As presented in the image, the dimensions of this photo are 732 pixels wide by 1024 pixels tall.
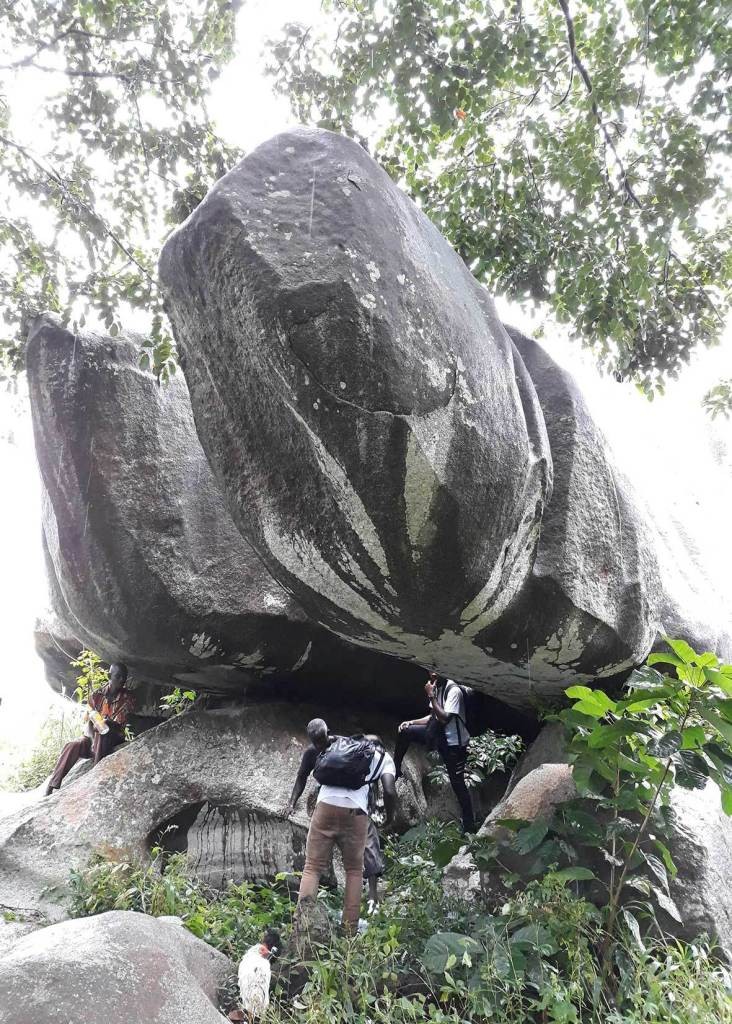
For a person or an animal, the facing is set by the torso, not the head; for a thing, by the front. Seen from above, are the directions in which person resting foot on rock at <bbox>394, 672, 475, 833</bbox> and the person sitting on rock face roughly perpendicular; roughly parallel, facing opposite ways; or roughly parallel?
roughly parallel

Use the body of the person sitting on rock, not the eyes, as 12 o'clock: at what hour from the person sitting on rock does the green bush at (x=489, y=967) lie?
The green bush is roughly at 10 o'clock from the person sitting on rock.

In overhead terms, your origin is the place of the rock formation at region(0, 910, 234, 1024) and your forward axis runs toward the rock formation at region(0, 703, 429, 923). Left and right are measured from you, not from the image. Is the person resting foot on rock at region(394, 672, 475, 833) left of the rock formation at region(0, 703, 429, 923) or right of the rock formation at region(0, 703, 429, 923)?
right

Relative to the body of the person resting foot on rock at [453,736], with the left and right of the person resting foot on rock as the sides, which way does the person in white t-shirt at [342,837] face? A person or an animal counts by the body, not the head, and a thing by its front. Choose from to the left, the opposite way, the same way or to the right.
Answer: to the right

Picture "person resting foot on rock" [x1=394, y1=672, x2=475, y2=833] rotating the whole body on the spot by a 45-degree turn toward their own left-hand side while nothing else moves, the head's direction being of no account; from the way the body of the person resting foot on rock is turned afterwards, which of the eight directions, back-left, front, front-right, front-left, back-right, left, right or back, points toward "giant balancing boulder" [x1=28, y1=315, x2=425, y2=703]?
front-right

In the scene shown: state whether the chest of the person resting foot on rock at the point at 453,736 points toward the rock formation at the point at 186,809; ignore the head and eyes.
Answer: yes

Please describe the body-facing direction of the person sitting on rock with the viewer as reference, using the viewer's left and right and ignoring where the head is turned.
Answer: facing the viewer and to the left of the viewer

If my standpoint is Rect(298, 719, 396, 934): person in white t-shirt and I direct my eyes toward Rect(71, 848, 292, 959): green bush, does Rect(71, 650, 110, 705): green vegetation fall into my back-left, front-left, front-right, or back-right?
front-right

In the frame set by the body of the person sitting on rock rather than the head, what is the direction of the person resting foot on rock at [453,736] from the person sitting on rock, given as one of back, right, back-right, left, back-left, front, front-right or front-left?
left

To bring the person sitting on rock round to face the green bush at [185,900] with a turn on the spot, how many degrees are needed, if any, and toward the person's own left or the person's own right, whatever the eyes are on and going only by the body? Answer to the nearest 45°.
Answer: approximately 45° to the person's own left

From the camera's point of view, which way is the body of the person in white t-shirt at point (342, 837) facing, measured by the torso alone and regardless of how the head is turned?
away from the camera

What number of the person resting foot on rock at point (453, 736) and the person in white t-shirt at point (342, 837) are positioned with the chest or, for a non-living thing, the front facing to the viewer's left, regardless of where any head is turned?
1

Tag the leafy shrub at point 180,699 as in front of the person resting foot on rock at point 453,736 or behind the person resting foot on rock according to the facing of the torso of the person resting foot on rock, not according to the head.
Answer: in front

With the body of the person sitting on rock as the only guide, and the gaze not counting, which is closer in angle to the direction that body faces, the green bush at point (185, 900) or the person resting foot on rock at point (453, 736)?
the green bush

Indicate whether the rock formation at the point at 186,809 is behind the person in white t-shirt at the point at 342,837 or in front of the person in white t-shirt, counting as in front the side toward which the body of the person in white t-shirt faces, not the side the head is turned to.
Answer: in front

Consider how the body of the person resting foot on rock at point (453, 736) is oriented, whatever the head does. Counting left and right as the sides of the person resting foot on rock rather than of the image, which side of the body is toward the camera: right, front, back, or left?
left

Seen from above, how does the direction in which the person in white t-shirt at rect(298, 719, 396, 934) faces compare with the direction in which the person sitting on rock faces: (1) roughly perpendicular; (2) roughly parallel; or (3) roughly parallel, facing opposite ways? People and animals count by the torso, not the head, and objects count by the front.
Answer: roughly parallel, facing opposite ways
